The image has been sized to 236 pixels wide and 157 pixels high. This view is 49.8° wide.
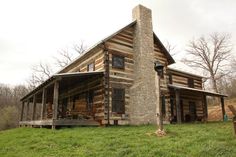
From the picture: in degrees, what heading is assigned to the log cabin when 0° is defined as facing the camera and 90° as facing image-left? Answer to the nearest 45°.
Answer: approximately 45°
